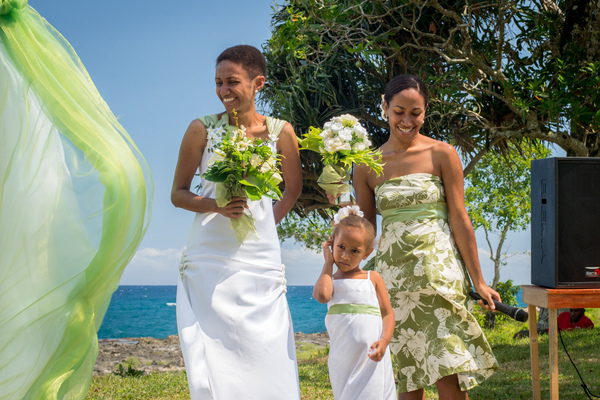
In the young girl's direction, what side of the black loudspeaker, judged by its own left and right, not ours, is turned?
right

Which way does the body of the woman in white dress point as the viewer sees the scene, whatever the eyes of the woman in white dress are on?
toward the camera

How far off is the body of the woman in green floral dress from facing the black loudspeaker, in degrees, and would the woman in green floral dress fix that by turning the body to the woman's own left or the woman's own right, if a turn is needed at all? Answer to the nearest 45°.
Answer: approximately 135° to the woman's own left

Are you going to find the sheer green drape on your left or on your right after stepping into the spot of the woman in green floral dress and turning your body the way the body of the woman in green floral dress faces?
on your right

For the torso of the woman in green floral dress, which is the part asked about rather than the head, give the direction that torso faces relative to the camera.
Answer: toward the camera

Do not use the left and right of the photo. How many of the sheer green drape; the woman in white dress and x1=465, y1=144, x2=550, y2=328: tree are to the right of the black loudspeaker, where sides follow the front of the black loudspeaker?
2

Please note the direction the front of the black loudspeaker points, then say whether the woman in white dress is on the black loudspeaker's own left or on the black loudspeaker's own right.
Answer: on the black loudspeaker's own right

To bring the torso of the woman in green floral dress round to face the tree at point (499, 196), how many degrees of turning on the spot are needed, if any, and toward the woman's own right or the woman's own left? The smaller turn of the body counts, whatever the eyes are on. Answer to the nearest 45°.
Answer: approximately 180°

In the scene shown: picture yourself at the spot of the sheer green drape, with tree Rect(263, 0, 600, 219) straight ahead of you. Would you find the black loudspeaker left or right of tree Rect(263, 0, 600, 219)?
right

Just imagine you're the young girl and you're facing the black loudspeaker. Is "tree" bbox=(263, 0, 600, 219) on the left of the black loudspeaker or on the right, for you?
left

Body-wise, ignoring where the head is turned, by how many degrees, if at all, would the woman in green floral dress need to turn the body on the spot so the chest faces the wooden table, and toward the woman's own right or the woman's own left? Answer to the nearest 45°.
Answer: approximately 135° to the woman's own left

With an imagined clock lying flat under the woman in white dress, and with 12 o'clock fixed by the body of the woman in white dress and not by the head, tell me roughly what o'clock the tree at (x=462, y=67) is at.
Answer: The tree is roughly at 7 o'clock from the woman in white dress.

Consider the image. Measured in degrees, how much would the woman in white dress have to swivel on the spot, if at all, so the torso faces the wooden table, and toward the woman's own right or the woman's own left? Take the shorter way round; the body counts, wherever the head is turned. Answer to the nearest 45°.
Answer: approximately 90° to the woman's own left

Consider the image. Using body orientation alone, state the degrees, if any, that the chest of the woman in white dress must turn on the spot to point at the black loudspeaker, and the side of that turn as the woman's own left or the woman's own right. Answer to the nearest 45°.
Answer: approximately 135° to the woman's own left

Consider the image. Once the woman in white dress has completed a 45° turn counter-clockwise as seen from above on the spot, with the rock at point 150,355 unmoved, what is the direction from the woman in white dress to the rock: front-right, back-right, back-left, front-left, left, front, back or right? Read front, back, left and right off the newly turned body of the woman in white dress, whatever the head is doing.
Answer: back-left
